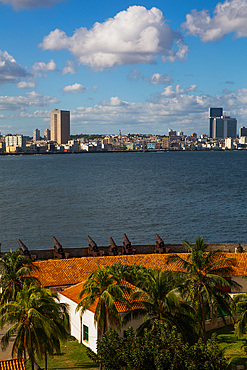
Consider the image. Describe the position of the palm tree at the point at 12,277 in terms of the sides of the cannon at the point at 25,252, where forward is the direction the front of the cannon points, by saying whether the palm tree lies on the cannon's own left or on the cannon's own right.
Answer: on the cannon's own left

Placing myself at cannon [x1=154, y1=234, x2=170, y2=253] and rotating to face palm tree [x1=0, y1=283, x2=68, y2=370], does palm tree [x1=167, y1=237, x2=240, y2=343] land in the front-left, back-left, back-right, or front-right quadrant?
front-left

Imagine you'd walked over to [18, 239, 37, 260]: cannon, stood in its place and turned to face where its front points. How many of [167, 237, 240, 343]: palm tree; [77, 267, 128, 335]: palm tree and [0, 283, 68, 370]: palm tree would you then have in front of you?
0

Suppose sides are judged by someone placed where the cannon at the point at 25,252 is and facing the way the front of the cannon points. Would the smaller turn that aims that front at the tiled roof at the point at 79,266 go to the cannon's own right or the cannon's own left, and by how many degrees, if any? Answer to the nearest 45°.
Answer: approximately 180°

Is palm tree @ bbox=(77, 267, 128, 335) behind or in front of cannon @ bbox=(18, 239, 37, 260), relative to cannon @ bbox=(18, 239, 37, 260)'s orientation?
behind

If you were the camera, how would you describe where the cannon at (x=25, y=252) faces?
facing away from the viewer and to the left of the viewer

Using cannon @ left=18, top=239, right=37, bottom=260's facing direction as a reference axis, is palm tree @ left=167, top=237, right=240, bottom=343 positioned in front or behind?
behind

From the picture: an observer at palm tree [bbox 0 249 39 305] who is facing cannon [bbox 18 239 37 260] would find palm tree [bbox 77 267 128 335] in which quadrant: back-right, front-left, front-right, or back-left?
back-right

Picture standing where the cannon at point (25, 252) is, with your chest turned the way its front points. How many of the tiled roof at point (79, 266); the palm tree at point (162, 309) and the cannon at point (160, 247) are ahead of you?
0

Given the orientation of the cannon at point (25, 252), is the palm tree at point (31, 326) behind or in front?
behind

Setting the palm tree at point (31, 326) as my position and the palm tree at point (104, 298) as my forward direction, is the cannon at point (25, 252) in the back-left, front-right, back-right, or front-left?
front-left
